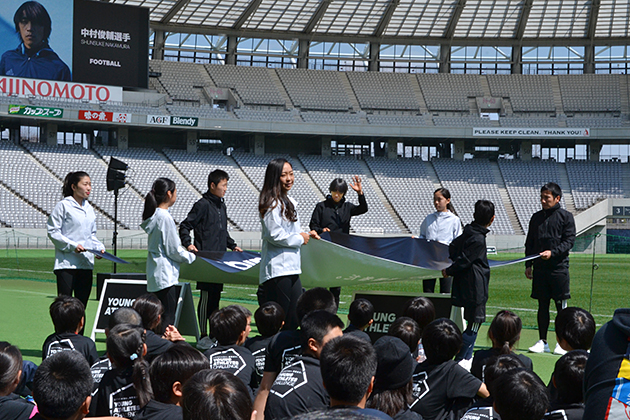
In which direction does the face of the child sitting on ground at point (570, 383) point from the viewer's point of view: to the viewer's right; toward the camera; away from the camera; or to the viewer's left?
away from the camera

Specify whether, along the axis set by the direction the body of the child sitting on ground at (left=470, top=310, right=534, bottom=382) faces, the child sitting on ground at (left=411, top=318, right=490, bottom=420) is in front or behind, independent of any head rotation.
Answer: behind

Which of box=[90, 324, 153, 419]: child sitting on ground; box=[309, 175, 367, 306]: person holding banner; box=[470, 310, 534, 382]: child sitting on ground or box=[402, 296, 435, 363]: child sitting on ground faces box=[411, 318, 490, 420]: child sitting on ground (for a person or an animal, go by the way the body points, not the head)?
the person holding banner

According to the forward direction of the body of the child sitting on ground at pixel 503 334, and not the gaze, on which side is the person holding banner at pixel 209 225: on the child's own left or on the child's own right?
on the child's own left

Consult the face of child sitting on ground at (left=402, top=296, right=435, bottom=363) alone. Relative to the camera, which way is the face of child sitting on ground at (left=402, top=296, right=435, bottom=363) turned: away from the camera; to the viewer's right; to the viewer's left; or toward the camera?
away from the camera

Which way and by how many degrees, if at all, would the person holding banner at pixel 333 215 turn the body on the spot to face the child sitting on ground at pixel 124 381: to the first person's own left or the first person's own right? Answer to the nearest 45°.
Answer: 0° — they already face them

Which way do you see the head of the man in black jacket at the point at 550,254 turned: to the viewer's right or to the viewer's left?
to the viewer's left

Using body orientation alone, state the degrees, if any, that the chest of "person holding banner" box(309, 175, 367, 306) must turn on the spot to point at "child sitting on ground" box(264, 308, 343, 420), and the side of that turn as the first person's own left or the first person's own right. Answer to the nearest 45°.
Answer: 0° — they already face them

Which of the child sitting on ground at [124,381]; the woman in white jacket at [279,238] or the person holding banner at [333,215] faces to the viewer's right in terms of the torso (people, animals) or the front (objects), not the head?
the woman in white jacket

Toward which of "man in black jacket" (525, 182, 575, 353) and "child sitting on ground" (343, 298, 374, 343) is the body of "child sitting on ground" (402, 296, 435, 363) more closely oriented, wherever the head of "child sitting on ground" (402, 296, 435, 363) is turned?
the man in black jacket

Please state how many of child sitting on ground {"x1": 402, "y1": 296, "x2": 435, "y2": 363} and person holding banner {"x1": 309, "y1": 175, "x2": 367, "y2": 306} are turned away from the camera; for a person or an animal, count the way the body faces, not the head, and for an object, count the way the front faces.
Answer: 1

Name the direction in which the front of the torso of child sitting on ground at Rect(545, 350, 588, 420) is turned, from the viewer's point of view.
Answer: away from the camera

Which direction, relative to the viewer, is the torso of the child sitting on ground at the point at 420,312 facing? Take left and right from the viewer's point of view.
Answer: facing away from the viewer

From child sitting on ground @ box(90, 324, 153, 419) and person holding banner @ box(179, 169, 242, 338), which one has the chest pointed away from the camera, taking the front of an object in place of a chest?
the child sitting on ground
